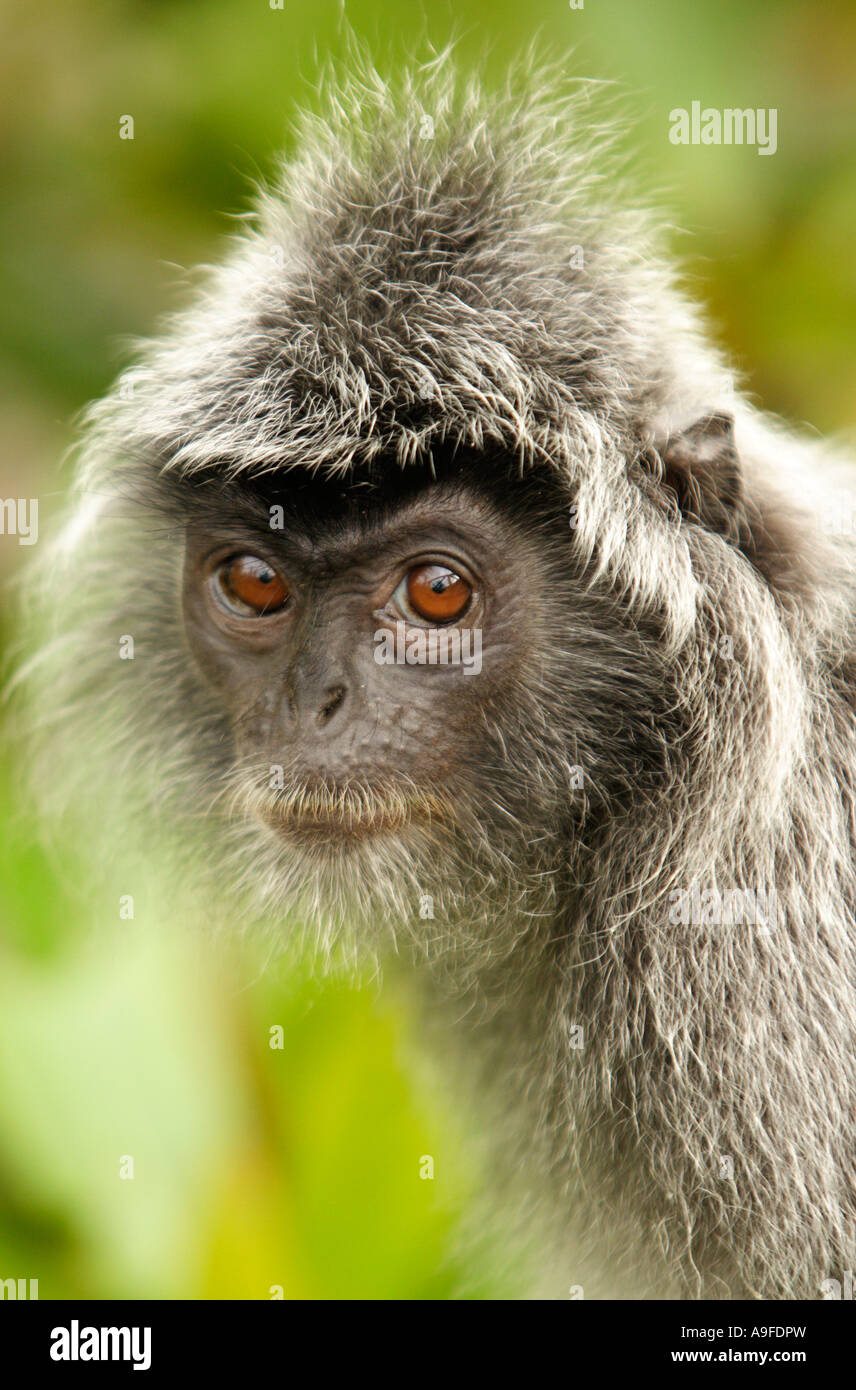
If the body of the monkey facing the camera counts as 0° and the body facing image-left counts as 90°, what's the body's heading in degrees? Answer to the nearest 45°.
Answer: approximately 45°
